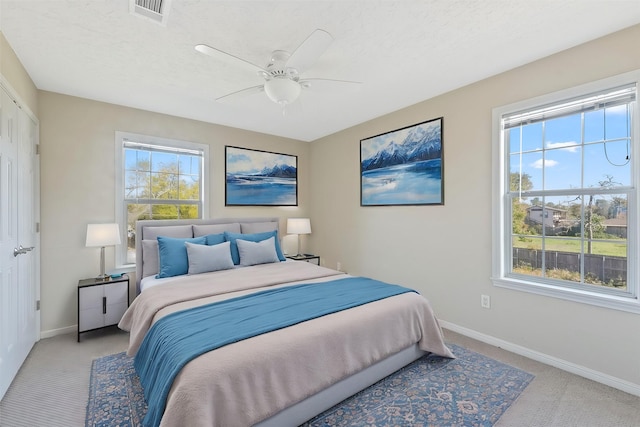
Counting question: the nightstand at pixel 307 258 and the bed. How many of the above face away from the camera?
0

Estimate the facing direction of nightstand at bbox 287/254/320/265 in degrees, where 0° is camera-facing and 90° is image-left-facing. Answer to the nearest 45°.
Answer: approximately 315°

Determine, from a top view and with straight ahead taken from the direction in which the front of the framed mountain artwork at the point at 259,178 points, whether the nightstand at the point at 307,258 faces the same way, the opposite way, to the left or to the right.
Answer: the same way

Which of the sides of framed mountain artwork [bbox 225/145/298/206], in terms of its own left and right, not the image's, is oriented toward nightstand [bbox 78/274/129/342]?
right

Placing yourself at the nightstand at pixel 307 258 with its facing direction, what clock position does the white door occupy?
The white door is roughly at 3 o'clock from the nightstand.

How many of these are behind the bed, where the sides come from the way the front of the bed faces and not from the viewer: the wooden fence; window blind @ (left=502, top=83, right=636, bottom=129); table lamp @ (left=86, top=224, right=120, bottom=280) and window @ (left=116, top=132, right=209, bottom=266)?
2

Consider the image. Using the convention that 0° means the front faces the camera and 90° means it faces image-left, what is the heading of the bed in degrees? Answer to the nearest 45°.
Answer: approximately 315°

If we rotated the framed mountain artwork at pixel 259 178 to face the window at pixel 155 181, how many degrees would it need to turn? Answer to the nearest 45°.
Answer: approximately 90° to its right

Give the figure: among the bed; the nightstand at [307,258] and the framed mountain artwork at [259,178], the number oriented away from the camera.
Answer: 0

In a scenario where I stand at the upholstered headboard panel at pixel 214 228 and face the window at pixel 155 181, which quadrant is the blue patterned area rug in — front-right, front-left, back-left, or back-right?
back-left

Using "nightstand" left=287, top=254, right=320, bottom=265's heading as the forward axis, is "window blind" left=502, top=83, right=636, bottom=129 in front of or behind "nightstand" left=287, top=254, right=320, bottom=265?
in front

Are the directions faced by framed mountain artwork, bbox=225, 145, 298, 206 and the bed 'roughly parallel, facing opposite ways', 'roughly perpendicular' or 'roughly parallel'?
roughly parallel

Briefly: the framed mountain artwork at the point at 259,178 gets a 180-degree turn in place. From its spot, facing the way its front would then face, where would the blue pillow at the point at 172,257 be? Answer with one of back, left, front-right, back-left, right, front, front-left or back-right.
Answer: left

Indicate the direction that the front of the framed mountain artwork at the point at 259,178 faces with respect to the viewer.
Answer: facing the viewer and to the right of the viewer

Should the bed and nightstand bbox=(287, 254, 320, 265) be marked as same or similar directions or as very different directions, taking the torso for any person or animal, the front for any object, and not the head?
same or similar directions

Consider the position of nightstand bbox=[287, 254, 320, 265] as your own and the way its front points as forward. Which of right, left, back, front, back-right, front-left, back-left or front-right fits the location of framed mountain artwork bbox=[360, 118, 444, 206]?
front

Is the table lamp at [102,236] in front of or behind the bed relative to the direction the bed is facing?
behind
